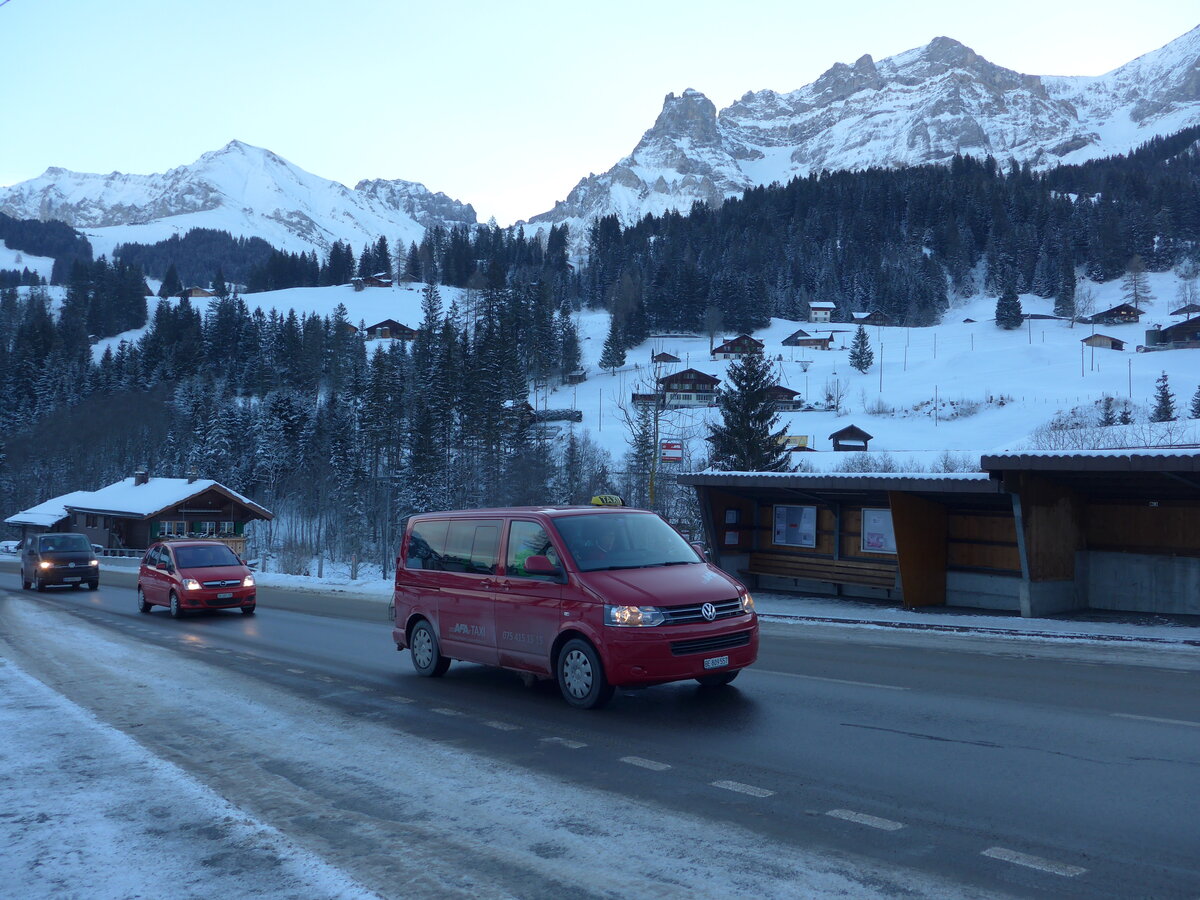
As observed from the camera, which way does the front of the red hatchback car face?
facing the viewer and to the right of the viewer

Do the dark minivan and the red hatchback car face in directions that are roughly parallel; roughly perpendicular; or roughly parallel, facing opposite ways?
roughly parallel

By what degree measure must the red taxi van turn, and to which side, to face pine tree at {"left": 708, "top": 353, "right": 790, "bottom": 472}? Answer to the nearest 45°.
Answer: approximately 135° to its left

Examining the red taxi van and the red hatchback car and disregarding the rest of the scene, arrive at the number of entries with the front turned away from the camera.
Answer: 0

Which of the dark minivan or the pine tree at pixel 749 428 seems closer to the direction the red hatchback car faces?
the pine tree

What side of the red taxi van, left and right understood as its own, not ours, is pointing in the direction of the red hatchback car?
back

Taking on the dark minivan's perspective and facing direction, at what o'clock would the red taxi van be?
The red taxi van is roughly at 1 o'clock from the dark minivan.

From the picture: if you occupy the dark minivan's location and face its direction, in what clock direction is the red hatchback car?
The red hatchback car is roughly at 1 o'clock from the dark minivan.

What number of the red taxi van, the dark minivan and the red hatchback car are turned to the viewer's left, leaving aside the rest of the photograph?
0

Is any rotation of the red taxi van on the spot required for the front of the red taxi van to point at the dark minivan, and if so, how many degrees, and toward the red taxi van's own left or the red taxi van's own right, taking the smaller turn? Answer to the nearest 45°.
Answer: approximately 180°

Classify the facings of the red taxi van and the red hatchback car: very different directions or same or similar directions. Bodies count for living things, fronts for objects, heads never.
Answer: same or similar directions
